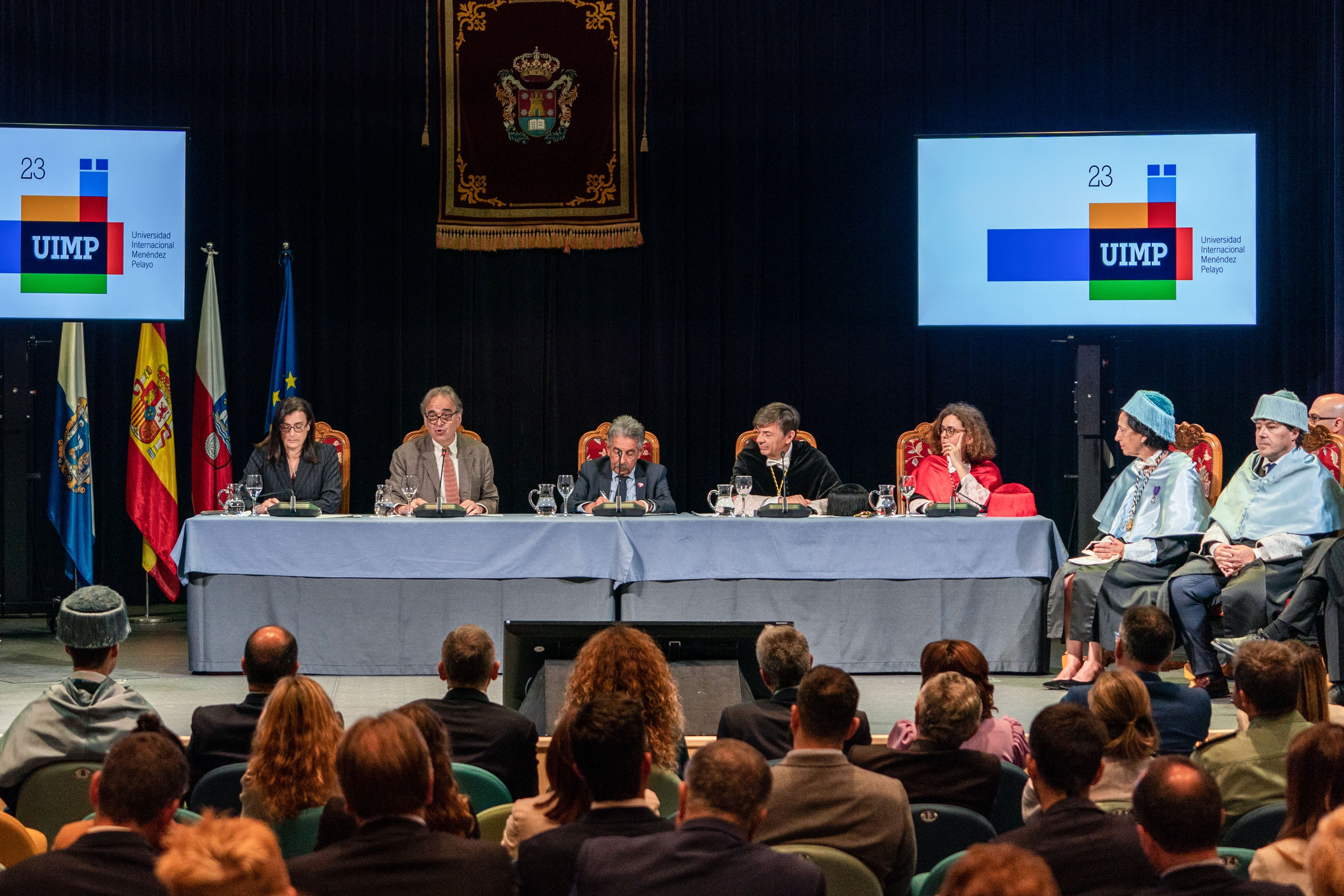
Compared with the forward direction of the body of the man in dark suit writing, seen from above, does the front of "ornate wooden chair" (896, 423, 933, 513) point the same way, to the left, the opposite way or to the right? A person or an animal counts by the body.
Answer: the same way

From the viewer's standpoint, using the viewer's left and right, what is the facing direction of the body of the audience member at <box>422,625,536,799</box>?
facing away from the viewer

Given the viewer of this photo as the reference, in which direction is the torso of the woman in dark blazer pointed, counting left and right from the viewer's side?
facing the viewer

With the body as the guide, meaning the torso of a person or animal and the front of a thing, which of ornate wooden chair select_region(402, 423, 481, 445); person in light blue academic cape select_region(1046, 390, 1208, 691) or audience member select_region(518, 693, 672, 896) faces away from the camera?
the audience member

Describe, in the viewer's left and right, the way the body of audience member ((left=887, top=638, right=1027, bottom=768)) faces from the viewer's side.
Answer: facing away from the viewer

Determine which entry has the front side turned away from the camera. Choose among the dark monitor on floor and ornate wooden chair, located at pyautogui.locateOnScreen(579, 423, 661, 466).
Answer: the dark monitor on floor

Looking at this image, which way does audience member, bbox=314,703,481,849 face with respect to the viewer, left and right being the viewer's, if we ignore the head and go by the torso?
facing away from the viewer

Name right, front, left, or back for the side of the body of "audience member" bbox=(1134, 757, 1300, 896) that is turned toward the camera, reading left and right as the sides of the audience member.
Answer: back

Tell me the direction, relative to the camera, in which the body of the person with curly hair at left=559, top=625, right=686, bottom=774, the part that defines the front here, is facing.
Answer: away from the camera

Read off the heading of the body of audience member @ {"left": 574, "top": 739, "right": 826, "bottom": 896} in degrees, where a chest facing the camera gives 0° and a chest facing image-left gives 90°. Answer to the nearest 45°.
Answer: approximately 180°

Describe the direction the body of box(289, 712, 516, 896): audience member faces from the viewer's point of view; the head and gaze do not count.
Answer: away from the camera

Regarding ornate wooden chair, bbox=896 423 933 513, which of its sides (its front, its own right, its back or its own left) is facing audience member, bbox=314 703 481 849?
front

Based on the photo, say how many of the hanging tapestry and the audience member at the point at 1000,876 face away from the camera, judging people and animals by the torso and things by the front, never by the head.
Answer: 1

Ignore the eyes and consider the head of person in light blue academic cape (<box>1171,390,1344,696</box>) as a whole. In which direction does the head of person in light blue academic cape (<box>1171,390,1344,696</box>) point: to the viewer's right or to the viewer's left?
to the viewer's left

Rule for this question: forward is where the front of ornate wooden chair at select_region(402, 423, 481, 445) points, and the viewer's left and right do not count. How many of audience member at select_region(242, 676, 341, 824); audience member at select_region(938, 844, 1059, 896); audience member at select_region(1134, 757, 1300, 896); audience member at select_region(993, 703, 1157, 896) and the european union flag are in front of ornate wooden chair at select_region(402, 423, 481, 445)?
4

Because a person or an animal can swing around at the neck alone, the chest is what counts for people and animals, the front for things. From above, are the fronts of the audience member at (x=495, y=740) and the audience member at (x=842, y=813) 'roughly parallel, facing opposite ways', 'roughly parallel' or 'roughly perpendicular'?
roughly parallel

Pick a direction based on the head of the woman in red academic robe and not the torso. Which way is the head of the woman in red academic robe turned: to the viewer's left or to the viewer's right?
to the viewer's left

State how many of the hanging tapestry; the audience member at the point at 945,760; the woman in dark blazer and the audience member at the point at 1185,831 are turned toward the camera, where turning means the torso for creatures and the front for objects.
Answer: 2
